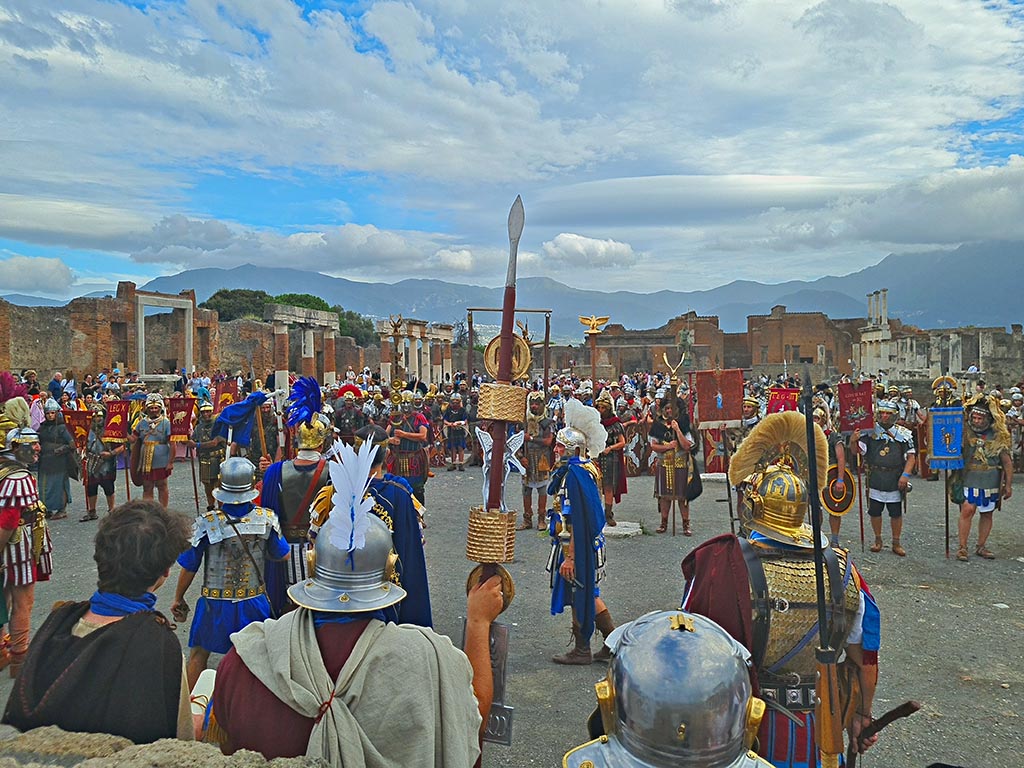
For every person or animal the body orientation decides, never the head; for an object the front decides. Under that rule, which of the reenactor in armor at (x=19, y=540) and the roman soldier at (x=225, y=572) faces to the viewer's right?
the reenactor in armor

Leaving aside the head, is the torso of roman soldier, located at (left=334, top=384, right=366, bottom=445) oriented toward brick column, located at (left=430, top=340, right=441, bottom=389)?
no

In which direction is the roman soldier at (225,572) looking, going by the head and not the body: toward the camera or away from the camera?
away from the camera

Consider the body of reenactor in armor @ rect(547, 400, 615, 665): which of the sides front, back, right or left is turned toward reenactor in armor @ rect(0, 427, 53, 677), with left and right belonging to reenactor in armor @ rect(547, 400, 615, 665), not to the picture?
front

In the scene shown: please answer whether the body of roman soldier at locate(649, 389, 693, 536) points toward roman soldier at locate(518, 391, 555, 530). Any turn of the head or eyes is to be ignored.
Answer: no

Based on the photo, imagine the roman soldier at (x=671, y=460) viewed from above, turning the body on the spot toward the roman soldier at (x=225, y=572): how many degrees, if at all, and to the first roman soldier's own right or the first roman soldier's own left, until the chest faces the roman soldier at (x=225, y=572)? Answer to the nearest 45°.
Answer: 0° — they already face them

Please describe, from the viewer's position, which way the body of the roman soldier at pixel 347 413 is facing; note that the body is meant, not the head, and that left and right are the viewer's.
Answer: facing the viewer

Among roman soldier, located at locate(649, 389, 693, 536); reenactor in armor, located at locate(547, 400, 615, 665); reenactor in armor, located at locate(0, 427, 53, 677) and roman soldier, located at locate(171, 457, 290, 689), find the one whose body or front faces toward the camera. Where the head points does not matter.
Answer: roman soldier, located at locate(649, 389, 693, 536)

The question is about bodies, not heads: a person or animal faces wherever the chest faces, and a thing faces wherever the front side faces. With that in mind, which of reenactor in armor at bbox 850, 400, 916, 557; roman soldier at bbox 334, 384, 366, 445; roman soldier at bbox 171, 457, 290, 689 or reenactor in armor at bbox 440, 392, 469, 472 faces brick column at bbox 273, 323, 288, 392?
roman soldier at bbox 171, 457, 290, 689

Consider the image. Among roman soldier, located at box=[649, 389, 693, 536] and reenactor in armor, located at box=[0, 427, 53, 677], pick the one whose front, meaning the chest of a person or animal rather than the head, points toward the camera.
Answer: the roman soldier

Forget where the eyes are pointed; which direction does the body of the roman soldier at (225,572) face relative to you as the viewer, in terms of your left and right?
facing away from the viewer

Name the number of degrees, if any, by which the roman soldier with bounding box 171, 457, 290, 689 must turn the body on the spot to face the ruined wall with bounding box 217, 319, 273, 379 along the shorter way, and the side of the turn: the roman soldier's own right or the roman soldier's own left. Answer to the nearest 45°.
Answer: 0° — they already face it

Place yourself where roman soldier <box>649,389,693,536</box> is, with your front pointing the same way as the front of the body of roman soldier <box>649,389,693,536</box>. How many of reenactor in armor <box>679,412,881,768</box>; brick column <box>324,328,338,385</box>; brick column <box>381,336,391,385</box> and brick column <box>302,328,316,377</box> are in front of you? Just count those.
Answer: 1

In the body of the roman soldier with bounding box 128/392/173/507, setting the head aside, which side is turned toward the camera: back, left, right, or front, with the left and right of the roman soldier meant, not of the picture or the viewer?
front

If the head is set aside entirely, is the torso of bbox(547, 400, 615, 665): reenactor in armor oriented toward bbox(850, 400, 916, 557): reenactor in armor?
no

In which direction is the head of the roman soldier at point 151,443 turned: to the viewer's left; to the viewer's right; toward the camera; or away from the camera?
toward the camera

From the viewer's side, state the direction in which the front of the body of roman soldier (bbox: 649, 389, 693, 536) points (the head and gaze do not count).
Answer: toward the camera

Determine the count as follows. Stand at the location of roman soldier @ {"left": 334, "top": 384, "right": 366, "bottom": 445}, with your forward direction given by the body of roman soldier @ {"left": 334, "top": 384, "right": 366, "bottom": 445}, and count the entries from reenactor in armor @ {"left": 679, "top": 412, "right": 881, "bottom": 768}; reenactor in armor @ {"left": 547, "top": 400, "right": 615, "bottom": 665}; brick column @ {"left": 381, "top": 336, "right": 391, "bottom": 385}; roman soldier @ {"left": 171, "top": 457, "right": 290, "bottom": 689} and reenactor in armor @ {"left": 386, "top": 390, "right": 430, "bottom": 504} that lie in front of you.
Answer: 4

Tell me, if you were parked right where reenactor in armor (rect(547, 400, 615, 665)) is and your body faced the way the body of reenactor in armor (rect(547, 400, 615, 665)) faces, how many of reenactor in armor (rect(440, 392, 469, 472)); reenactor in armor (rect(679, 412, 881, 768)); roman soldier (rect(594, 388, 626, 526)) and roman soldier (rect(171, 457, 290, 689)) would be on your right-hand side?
2

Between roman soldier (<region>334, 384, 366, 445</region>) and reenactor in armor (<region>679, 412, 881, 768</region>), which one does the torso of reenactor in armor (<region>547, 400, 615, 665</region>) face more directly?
the roman soldier
